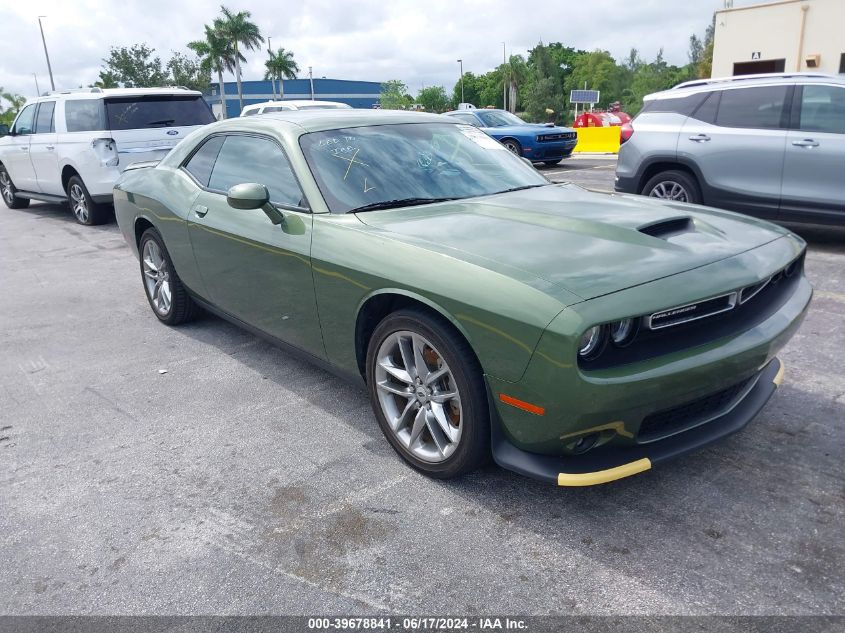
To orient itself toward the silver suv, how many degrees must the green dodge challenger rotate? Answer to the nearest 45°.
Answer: approximately 90° to its left

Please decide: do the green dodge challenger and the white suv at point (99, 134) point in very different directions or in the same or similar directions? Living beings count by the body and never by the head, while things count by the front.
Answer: very different directions

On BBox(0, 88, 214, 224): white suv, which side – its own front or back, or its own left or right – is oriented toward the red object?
right

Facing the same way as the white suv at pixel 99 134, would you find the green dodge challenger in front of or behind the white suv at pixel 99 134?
behind

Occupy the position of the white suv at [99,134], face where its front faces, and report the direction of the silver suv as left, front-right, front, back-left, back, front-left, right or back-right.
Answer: back

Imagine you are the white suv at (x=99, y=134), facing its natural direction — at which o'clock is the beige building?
The beige building is roughly at 4 o'clock from the white suv.

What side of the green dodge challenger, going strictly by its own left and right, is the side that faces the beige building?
left

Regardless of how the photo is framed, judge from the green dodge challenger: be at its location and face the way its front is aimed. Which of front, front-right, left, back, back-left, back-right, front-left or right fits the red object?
back-left

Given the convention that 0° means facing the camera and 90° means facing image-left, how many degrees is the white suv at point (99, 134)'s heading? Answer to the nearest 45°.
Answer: approximately 135°

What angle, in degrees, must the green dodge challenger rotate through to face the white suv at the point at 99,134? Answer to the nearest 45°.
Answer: approximately 180°
